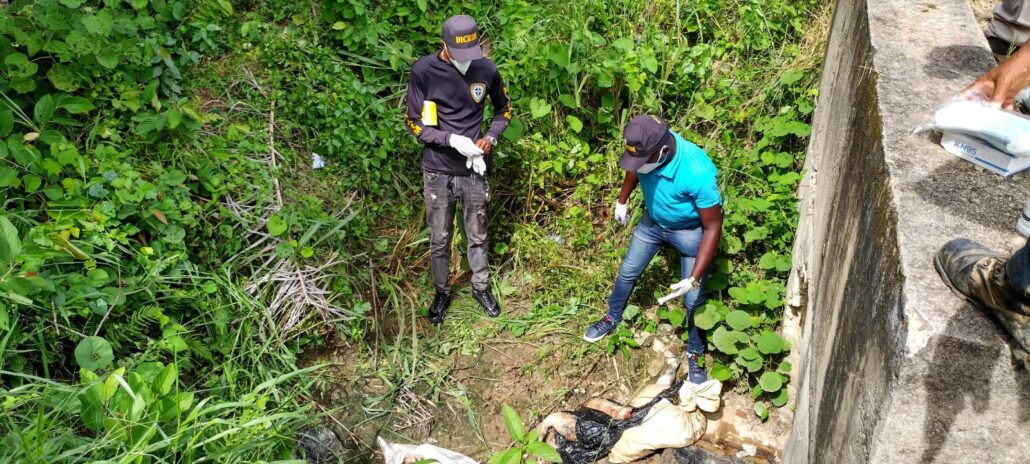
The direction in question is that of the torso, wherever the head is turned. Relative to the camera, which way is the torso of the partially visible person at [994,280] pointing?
to the viewer's left

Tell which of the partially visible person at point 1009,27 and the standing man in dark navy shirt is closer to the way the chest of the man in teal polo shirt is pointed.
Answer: the standing man in dark navy shirt

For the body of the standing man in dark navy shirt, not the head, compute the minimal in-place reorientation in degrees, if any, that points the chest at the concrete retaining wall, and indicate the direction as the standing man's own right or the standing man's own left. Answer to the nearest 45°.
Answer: approximately 45° to the standing man's own left

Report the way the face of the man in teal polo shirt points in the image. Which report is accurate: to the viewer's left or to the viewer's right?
to the viewer's left

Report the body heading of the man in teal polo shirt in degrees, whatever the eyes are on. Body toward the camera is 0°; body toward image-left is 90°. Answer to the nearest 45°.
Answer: approximately 45°

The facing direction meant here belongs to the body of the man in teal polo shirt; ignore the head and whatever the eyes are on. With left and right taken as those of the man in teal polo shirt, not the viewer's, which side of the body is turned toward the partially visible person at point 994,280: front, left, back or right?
left

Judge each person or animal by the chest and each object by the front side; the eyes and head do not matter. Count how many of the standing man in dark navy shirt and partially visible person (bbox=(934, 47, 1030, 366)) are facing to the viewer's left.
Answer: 1
